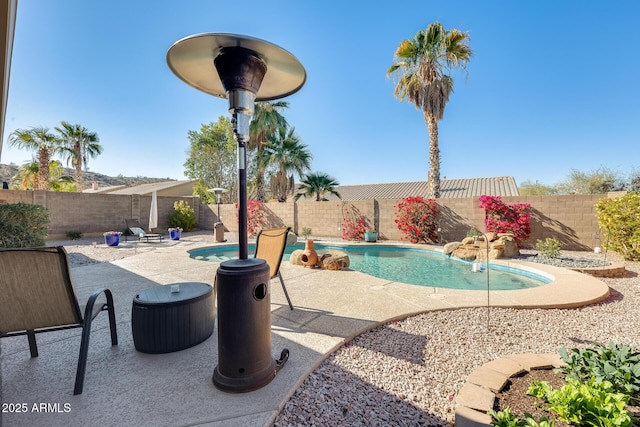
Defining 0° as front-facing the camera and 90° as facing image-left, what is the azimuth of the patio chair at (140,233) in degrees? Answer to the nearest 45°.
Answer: approximately 270°

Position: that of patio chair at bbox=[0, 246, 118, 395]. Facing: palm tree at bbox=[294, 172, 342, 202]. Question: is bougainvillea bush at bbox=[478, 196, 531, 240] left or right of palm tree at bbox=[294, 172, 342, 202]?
right

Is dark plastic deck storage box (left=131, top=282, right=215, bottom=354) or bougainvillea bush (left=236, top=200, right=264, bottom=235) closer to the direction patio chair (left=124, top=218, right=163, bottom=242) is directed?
the bougainvillea bush

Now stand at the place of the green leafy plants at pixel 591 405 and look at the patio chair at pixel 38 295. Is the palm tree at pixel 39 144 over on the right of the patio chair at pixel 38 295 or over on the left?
right

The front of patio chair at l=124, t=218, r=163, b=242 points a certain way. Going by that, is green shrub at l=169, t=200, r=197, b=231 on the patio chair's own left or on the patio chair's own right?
on the patio chair's own left

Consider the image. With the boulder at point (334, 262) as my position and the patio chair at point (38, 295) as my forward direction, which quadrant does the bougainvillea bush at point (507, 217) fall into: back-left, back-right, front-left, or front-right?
back-left
